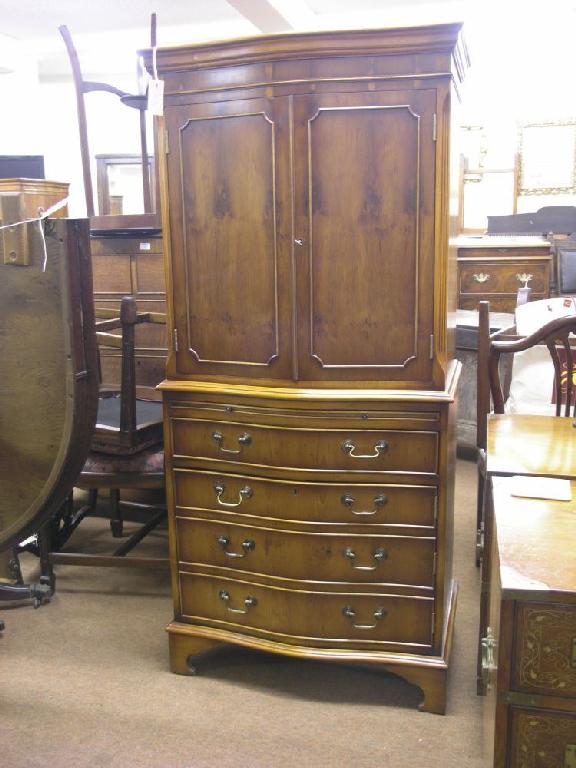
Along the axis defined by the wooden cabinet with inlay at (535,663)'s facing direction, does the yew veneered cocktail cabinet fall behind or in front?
behind

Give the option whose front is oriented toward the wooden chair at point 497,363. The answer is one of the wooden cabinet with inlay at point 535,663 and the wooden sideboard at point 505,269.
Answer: the wooden sideboard

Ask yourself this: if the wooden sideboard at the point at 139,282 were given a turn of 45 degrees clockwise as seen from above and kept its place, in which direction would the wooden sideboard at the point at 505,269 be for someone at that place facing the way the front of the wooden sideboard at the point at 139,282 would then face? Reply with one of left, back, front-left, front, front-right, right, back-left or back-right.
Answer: back

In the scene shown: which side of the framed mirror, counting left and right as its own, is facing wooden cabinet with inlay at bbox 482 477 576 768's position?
front

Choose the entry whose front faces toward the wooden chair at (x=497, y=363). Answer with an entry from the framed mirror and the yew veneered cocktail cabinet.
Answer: the framed mirror

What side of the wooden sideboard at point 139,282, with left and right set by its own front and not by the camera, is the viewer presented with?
front

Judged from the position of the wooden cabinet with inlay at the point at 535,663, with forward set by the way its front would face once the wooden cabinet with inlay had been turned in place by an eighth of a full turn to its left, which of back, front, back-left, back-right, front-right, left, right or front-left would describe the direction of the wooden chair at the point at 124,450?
back

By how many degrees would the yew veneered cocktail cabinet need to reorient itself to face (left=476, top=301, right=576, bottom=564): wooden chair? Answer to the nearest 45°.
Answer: approximately 135° to its left

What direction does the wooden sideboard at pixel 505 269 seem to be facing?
toward the camera

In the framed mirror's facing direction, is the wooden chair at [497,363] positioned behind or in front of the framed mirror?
in front

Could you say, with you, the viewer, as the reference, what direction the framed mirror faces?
facing the viewer

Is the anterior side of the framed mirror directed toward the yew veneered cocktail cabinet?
yes
